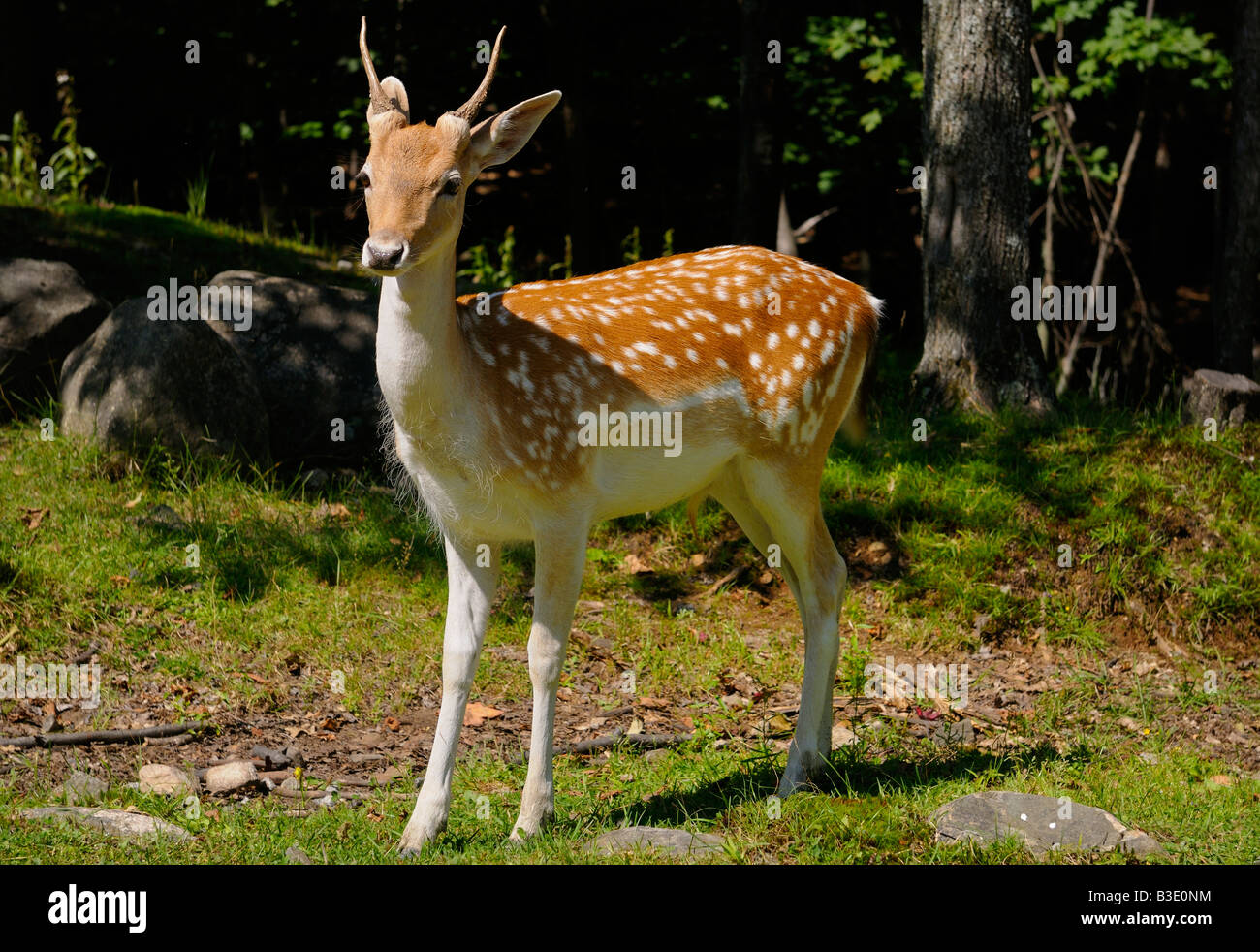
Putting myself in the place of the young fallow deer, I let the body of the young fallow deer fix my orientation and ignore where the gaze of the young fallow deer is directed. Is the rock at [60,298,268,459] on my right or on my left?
on my right

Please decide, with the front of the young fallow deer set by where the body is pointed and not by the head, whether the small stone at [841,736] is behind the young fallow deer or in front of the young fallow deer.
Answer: behind

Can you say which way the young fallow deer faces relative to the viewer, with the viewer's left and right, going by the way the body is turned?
facing the viewer and to the left of the viewer

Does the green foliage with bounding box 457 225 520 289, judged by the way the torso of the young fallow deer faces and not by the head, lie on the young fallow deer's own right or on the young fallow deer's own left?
on the young fallow deer's own right

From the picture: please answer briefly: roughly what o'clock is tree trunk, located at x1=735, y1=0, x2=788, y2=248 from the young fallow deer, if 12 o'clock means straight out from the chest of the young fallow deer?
The tree trunk is roughly at 5 o'clock from the young fallow deer.

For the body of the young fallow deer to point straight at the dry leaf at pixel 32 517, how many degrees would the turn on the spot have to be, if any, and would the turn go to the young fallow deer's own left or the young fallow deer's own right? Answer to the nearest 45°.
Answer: approximately 90° to the young fallow deer's own right

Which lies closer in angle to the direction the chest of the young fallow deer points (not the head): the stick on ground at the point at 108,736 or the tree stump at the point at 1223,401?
the stick on ground

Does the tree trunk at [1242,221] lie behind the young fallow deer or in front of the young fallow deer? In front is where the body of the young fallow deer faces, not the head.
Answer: behind

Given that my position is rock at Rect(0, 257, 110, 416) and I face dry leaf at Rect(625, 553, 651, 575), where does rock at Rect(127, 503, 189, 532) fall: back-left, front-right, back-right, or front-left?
front-right
